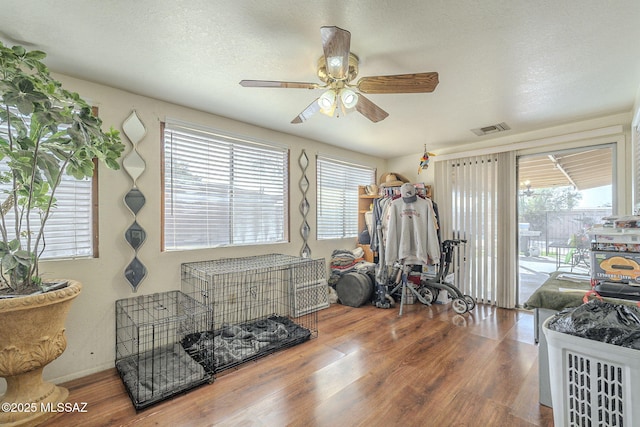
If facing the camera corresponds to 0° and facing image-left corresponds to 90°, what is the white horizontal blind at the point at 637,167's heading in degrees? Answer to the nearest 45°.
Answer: approximately 90°

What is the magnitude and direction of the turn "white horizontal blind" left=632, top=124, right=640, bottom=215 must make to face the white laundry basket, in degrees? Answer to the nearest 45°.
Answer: approximately 90° to its left

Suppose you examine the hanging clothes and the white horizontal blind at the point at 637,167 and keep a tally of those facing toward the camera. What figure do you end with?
1

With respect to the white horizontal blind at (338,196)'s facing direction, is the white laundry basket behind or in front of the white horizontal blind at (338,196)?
in front

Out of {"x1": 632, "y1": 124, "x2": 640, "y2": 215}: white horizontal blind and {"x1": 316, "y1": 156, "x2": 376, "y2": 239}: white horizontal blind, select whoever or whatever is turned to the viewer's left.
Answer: {"x1": 632, "y1": 124, "x2": 640, "y2": 215}: white horizontal blind

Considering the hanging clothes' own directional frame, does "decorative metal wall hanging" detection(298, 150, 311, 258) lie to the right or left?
on its right

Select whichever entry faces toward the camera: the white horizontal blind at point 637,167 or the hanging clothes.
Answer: the hanging clothes

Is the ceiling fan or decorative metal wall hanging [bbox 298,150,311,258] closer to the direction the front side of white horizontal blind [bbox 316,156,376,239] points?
the ceiling fan

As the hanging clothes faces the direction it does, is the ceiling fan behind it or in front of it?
in front

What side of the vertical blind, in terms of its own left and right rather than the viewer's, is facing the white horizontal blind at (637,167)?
left

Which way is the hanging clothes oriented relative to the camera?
toward the camera

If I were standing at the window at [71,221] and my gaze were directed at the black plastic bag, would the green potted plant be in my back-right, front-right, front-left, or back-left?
front-right
